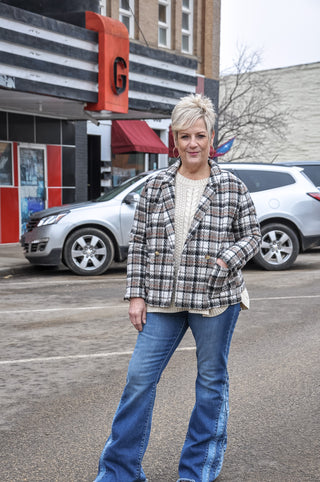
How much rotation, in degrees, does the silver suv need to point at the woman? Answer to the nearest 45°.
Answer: approximately 90° to its left

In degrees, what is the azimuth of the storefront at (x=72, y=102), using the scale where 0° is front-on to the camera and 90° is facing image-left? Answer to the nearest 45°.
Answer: approximately 315°

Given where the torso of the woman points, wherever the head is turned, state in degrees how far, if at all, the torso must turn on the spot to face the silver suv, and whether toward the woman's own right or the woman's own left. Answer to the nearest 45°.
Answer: approximately 180°

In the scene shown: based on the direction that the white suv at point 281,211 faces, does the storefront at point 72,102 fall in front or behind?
in front

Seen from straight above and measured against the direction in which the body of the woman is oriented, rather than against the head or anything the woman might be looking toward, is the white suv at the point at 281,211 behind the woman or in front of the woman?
behind

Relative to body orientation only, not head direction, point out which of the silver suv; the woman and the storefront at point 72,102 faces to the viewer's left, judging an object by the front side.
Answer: the silver suv

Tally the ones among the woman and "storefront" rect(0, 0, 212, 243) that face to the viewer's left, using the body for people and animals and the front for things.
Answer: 0

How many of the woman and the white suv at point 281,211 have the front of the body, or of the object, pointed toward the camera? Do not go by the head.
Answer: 1

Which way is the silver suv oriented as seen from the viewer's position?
to the viewer's left

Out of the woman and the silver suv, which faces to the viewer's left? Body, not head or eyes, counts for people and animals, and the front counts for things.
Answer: the silver suv

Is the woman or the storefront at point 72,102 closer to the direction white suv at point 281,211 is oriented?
the storefront
